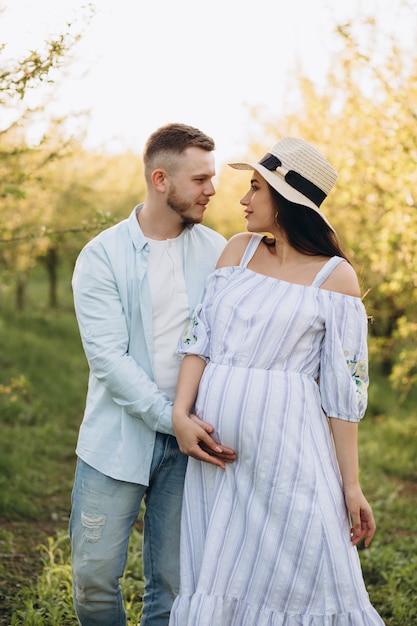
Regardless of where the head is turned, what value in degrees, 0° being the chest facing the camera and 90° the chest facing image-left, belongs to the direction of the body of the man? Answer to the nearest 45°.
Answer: approximately 315°

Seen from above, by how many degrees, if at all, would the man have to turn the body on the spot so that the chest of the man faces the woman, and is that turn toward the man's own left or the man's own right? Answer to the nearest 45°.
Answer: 0° — they already face them

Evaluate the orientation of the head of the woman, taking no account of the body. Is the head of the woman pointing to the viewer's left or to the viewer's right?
to the viewer's left
